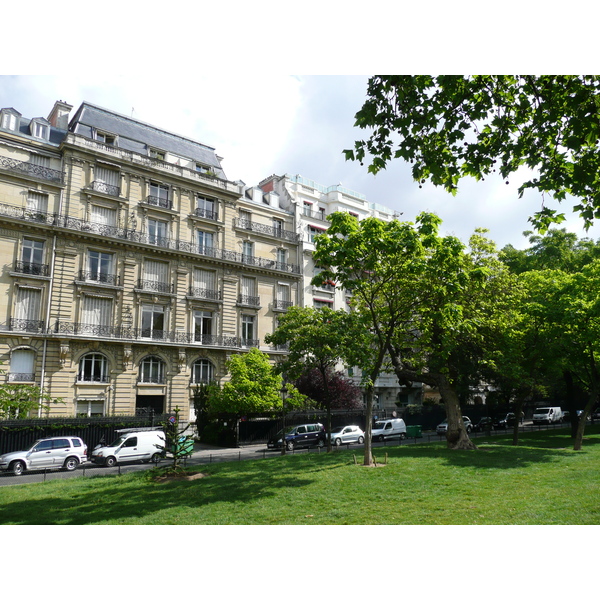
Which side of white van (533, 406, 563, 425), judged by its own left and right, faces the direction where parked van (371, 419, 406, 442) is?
front

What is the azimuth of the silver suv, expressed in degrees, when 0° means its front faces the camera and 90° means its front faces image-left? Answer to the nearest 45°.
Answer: approximately 90°

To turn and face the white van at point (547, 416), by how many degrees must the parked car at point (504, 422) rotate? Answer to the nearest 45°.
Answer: approximately 180°

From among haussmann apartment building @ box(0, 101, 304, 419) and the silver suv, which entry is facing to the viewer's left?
the silver suv

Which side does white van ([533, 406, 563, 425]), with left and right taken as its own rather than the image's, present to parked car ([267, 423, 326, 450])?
front

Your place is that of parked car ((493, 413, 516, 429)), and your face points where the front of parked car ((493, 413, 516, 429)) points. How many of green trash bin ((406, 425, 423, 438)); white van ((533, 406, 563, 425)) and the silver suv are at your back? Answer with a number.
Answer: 1

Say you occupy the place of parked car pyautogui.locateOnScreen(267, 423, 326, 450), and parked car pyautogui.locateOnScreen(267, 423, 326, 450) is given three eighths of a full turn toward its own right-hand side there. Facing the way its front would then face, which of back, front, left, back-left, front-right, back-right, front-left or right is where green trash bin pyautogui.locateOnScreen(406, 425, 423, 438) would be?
front-right

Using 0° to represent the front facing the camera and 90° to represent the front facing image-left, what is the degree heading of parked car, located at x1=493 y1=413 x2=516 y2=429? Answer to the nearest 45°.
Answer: approximately 45°

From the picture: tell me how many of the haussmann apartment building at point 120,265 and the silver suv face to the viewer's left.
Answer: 1

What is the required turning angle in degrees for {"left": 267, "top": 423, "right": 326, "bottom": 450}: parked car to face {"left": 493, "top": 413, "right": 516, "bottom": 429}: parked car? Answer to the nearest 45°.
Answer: approximately 180°

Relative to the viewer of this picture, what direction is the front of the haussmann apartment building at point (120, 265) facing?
facing the viewer and to the right of the viewer

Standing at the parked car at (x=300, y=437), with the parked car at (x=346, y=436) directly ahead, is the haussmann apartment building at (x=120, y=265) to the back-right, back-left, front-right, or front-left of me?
back-left

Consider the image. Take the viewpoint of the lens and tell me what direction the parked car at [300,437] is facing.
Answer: facing the viewer and to the left of the viewer

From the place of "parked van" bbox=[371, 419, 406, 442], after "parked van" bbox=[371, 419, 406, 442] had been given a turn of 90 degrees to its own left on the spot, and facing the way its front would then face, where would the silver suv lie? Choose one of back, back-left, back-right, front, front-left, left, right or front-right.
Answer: right

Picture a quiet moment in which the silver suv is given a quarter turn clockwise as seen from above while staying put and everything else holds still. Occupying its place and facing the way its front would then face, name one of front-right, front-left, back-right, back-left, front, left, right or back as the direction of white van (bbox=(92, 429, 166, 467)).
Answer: right

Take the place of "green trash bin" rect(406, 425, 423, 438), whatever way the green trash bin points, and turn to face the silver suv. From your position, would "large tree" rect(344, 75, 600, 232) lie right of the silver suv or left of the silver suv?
left

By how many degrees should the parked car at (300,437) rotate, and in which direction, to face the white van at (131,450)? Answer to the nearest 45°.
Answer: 0° — it already faces it

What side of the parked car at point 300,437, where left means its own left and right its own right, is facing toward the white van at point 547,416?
back
